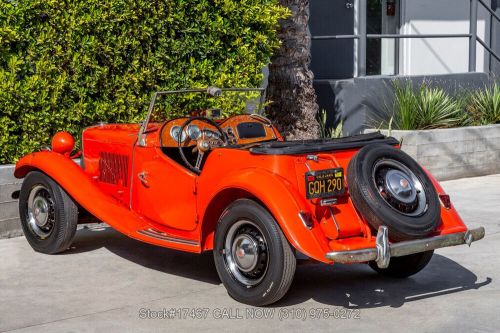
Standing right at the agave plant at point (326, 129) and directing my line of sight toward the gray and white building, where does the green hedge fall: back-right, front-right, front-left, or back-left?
back-left

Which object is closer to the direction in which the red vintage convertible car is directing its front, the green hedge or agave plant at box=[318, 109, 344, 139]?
the green hedge

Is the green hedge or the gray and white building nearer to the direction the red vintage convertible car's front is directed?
the green hedge

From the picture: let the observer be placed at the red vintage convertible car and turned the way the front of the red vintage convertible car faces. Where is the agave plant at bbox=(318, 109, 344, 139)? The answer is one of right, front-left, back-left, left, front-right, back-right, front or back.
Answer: front-right

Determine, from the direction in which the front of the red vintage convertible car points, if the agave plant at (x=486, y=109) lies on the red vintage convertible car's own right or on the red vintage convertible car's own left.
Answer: on the red vintage convertible car's own right

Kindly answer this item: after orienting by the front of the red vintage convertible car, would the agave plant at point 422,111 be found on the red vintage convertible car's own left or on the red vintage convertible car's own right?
on the red vintage convertible car's own right

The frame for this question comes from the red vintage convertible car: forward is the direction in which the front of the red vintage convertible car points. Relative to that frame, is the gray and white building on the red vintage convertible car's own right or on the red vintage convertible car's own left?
on the red vintage convertible car's own right

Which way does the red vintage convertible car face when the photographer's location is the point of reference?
facing away from the viewer and to the left of the viewer

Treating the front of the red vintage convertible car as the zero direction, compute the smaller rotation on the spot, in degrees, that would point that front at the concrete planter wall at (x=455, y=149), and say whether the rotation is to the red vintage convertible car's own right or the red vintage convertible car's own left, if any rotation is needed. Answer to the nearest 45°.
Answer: approximately 90° to the red vintage convertible car's own right
